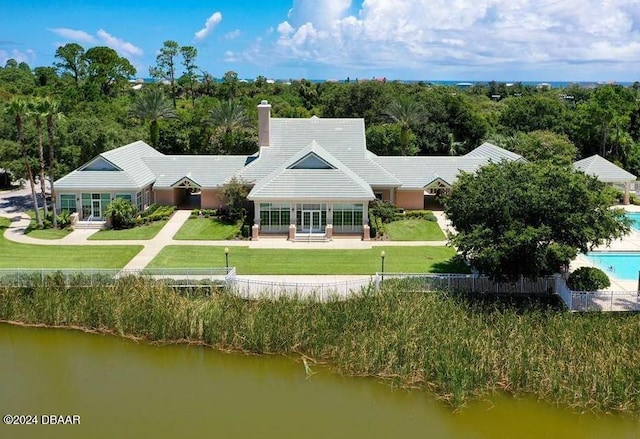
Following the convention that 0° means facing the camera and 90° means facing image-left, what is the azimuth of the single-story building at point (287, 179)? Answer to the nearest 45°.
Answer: approximately 0°

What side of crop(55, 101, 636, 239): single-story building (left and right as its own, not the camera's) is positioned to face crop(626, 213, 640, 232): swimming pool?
left

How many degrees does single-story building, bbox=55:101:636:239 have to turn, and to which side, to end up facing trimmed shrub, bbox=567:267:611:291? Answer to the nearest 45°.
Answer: approximately 45° to its left

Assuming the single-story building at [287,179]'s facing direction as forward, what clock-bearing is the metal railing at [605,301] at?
The metal railing is roughly at 11 o'clock from the single-story building.

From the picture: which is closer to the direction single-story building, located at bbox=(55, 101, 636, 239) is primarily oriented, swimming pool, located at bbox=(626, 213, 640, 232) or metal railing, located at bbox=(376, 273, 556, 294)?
the metal railing
